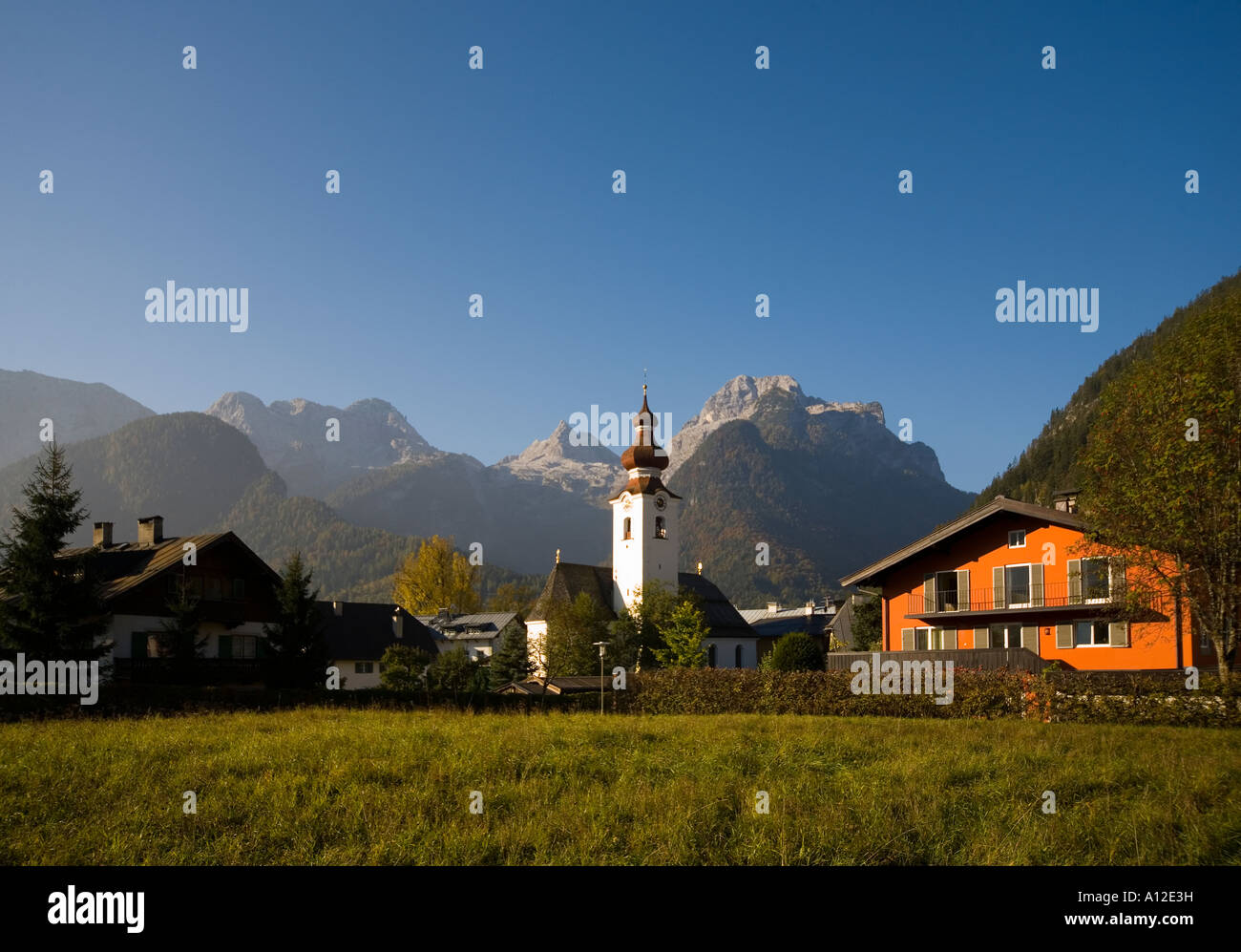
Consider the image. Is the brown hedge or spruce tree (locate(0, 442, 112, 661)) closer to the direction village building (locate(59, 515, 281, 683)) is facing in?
the brown hedge

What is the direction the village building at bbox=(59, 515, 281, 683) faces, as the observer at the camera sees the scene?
facing the viewer and to the right of the viewer

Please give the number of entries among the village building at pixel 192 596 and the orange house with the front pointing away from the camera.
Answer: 0

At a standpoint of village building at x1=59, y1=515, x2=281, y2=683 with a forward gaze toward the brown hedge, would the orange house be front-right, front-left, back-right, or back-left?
front-left

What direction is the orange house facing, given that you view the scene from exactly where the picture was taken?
facing the viewer

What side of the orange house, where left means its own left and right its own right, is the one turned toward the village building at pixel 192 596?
right

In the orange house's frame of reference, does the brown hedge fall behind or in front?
in front

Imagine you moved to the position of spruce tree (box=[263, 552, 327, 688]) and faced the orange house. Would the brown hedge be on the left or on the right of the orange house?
right
